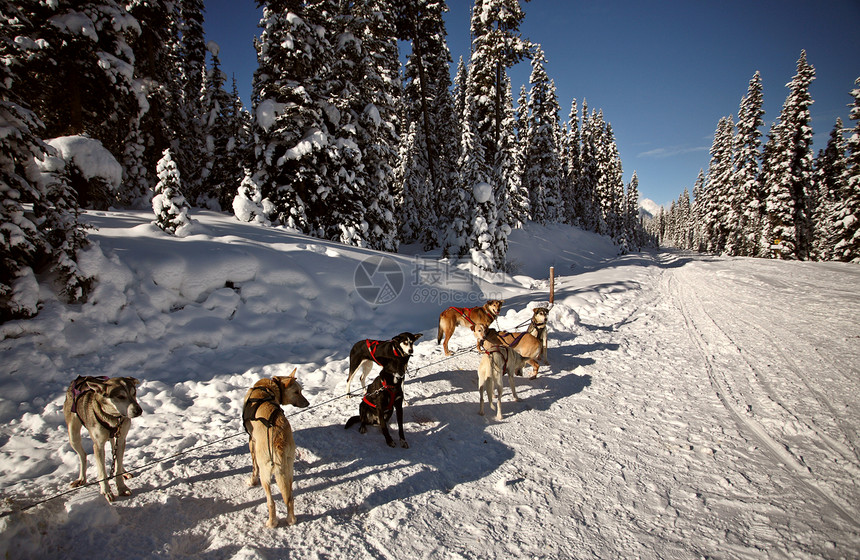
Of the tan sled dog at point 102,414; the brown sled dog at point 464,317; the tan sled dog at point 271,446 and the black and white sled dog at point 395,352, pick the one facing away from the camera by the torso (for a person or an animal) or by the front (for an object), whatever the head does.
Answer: the tan sled dog at point 271,446

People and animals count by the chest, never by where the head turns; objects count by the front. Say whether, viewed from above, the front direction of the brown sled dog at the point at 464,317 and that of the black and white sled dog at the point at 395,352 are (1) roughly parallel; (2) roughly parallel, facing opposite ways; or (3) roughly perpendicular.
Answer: roughly parallel

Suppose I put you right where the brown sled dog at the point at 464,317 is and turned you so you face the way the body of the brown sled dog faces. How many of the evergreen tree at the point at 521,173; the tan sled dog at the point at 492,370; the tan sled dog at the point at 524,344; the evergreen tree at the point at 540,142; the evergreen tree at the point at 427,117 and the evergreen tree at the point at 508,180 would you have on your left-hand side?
4

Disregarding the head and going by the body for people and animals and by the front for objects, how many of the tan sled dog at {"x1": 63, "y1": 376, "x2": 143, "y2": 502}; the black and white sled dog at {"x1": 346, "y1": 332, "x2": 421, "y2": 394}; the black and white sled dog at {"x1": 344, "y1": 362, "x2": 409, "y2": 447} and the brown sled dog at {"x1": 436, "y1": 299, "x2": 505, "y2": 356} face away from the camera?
0

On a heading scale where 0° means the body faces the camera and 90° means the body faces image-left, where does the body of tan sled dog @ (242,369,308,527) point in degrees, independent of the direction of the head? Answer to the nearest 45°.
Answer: approximately 180°

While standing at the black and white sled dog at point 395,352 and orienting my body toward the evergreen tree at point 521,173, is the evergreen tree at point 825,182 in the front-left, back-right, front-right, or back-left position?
front-right

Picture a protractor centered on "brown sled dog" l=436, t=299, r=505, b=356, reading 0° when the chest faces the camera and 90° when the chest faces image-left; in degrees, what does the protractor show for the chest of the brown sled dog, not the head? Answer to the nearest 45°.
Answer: approximately 270°

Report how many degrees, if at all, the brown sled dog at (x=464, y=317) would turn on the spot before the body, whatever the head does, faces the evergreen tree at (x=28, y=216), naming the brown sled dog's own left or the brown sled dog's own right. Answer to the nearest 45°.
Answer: approximately 135° to the brown sled dog's own right

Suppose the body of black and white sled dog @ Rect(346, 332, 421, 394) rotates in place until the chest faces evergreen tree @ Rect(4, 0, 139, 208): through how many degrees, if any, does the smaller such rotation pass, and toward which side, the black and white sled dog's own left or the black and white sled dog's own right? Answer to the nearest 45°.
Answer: approximately 135° to the black and white sled dog's own left

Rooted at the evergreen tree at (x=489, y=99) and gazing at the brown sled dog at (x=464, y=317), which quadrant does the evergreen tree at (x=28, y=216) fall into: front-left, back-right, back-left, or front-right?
front-right

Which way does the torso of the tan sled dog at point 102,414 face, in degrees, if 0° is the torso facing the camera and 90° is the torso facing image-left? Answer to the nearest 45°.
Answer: approximately 315°
